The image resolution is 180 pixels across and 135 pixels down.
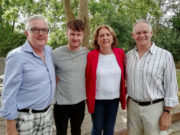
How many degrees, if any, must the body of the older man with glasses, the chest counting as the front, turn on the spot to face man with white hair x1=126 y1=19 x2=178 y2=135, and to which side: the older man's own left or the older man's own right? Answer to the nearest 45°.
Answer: approximately 45° to the older man's own left

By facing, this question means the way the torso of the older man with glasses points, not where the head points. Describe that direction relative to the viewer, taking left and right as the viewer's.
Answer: facing the viewer and to the right of the viewer

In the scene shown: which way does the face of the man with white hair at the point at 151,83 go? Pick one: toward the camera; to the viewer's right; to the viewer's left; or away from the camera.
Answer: toward the camera
